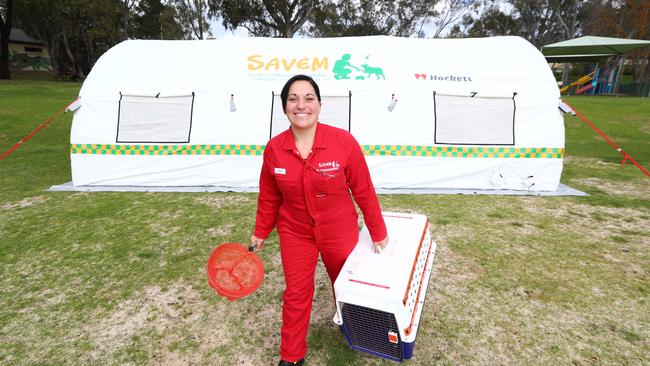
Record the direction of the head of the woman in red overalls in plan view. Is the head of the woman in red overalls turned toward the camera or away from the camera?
toward the camera

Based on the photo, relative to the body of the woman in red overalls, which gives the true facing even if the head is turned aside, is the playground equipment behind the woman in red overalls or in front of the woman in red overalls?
behind

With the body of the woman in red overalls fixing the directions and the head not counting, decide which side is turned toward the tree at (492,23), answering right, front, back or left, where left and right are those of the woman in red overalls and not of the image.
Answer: back

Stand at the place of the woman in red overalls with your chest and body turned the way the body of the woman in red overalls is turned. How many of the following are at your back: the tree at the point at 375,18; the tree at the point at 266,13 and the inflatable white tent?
3

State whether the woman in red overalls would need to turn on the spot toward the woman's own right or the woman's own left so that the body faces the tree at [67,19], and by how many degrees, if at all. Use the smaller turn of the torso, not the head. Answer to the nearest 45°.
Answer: approximately 135° to the woman's own right

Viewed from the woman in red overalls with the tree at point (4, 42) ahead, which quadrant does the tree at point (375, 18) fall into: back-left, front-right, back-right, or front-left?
front-right

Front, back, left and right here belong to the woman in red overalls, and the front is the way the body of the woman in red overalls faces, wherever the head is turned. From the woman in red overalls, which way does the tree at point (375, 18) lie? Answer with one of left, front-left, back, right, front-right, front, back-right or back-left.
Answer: back

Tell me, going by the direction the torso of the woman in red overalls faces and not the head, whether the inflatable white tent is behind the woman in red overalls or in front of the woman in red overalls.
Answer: behind

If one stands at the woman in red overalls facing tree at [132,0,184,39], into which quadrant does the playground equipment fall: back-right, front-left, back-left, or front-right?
front-right

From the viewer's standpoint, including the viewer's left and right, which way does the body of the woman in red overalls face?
facing the viewer

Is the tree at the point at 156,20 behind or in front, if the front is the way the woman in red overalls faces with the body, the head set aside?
behind

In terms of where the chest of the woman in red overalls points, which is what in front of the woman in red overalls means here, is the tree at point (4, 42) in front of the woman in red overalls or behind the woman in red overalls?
behind

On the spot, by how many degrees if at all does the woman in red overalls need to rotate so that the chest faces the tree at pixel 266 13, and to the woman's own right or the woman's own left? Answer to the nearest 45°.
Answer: approximately 180°
